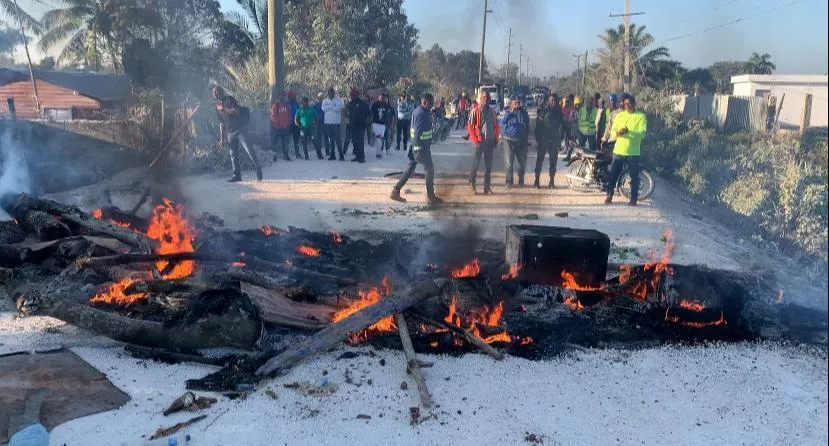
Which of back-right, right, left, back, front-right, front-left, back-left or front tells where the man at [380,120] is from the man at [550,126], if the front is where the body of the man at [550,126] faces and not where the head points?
back-right

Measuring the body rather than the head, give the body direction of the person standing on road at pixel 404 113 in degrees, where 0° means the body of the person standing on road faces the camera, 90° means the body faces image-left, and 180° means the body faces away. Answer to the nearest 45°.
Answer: approximately 45°

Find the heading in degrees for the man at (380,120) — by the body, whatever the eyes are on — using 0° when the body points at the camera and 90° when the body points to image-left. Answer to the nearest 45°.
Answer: approximately 0°

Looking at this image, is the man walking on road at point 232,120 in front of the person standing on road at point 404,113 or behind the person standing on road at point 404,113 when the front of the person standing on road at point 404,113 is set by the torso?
in front

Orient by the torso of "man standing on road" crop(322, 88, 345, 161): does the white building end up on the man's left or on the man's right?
on the man's left
